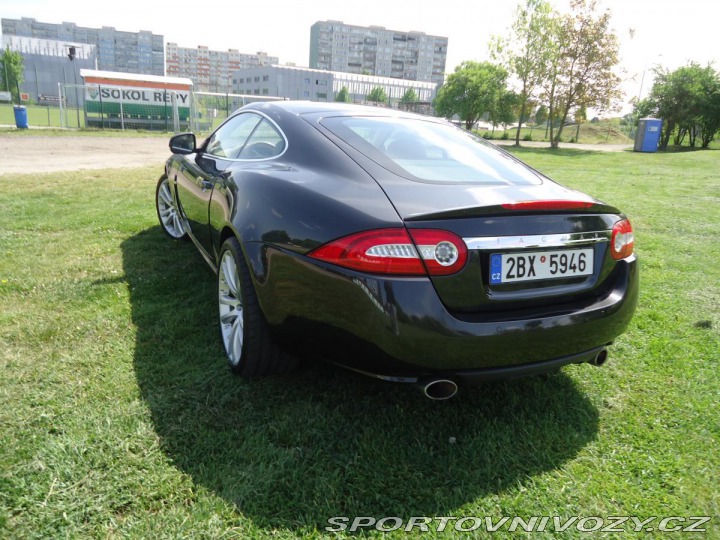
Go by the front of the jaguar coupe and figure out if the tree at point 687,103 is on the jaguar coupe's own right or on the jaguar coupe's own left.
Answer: on the jaguar coupe's own right

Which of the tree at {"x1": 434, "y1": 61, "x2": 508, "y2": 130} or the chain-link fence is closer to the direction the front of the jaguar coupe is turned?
the chain-link fence

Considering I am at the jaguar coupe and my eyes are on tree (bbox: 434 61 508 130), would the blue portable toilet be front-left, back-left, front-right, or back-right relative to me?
front-right

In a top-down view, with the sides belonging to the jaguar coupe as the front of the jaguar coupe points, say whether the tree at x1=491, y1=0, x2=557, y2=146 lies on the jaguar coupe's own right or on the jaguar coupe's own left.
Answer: on the jaguar coupe's own right

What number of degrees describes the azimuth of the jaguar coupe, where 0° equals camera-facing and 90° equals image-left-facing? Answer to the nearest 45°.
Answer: approximately 135°

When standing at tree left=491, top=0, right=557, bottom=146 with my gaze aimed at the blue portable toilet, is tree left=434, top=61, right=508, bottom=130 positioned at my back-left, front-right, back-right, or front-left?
back-left

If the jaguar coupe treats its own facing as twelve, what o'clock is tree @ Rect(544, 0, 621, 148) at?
The tree is roughly at 2 o'clock from the jaguar coupe.

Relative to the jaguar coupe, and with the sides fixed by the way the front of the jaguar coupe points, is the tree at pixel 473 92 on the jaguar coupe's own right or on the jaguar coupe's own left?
on the jaguar coupe's own right

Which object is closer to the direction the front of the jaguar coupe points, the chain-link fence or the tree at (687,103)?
the chain-link fence

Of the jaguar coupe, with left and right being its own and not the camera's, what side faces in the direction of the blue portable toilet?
right

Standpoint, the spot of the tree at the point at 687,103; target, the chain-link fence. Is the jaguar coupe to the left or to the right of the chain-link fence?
left
